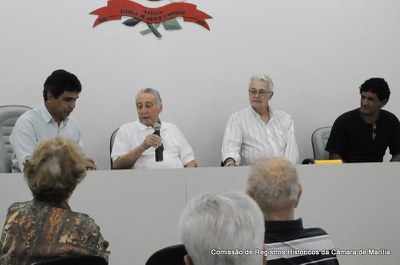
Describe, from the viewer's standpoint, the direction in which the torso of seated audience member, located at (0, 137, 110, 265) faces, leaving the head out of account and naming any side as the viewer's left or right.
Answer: facing away from the viewer

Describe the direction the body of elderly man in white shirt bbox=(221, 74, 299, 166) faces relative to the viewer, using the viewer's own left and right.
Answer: facing the viewer

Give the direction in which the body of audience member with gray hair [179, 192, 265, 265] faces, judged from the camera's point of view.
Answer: away from the camera

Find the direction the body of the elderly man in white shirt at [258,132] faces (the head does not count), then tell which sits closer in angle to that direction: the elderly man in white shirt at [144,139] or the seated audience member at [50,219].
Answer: the seated audience member

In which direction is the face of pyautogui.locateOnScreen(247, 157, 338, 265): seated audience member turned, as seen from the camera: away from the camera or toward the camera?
away from the camera

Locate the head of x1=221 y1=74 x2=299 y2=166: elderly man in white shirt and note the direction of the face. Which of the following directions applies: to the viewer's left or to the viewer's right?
to the viewer's left

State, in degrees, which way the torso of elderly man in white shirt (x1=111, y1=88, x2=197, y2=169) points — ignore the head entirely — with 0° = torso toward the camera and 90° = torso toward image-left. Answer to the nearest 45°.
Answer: approximately 0°

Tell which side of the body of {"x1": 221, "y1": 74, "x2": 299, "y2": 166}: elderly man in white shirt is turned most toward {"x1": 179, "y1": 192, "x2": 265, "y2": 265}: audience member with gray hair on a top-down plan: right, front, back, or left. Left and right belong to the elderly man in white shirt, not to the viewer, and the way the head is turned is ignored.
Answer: front

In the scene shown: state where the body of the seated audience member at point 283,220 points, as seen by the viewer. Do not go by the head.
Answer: away from the camera

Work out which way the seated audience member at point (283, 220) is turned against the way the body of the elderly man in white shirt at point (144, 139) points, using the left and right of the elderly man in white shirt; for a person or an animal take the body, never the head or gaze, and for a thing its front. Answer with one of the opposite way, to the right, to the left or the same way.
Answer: the opposite way

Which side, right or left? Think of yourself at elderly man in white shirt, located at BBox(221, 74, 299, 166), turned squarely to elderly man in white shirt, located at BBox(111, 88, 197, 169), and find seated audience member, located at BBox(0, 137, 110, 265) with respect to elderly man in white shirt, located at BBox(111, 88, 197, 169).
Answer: left

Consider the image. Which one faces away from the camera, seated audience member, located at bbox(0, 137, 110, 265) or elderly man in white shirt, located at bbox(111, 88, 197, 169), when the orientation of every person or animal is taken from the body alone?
the seated audience member

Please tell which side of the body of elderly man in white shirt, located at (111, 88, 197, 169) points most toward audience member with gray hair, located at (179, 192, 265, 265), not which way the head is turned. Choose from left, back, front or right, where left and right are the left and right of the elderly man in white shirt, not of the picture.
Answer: front

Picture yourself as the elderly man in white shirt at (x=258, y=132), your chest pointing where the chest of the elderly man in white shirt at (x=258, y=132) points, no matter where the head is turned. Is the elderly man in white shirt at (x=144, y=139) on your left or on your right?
on your right

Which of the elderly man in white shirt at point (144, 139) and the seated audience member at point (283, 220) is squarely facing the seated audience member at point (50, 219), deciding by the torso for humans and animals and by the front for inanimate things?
the elderly man in white shirt

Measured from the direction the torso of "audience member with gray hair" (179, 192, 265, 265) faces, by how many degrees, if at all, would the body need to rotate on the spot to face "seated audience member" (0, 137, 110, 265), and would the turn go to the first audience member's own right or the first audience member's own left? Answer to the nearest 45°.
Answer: approximately 45° to the first audience member's own left

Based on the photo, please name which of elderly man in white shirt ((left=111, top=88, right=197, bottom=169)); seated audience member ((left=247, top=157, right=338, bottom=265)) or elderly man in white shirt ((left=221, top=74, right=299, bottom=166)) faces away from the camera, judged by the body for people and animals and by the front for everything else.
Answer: the seated audience member
